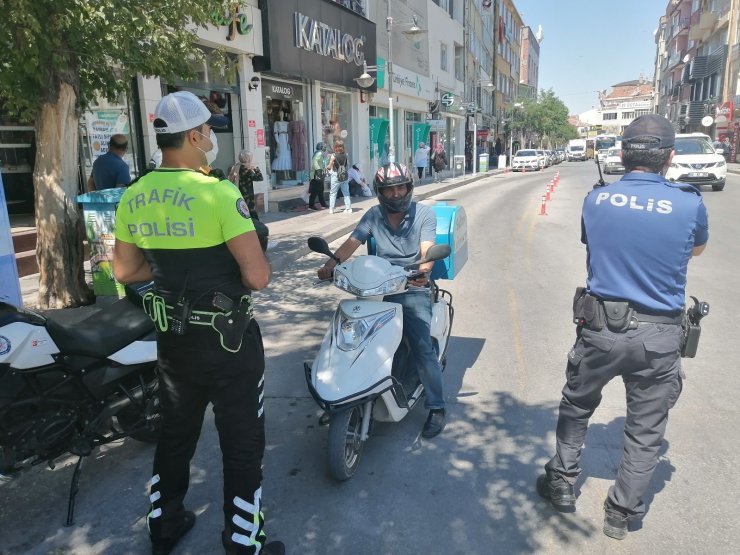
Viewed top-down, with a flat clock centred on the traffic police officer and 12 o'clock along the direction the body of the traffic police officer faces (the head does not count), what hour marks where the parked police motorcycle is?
The parked police motorcycle is roughly at 9 o'clock from the traffic police officer.

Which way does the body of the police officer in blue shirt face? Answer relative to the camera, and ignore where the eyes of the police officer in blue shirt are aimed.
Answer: away from the camera

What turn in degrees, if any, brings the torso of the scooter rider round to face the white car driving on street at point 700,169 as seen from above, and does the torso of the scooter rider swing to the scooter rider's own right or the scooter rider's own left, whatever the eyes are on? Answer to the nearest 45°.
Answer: approximately 180°

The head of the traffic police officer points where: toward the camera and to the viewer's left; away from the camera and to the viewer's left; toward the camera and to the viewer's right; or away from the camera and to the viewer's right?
away from the camera and to the viewer's right

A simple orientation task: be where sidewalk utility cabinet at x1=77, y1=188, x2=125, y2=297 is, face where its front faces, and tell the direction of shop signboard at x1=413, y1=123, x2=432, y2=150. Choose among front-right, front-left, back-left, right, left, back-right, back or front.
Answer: back-left

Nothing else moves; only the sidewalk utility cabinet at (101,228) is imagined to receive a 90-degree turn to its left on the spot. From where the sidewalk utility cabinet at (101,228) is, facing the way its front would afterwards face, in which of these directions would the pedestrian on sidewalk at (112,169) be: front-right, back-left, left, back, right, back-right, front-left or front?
left

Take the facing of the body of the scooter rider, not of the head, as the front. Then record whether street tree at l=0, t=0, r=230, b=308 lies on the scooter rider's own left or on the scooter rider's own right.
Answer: on the scooter rider's own right

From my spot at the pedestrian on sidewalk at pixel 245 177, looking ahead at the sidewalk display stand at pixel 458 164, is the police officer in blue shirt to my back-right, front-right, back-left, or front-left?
back-right

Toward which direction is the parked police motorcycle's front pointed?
to the viewer's left

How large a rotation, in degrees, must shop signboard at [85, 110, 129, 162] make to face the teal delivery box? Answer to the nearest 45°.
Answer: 0° — it already faces it

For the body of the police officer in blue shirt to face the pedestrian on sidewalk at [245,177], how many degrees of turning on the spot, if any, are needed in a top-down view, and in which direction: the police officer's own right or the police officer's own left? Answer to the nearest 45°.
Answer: approximately 45° to the police officer's own left
